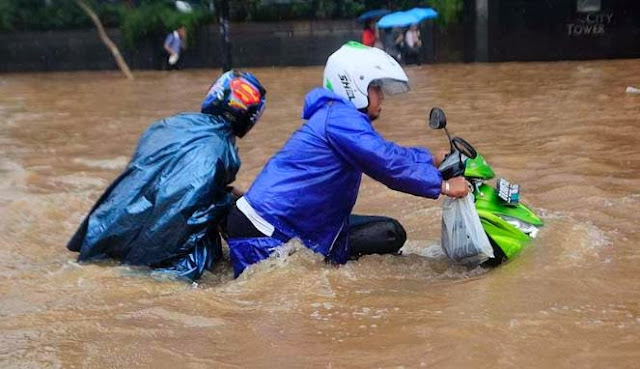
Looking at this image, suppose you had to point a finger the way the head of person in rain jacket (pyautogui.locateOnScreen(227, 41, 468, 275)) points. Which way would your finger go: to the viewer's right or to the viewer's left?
to the viewer's right

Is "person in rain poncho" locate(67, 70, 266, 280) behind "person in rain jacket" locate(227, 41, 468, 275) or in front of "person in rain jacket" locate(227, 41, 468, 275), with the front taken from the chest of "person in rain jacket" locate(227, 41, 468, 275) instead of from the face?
behind

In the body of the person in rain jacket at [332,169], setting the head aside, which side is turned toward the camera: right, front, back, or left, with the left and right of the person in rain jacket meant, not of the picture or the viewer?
right
